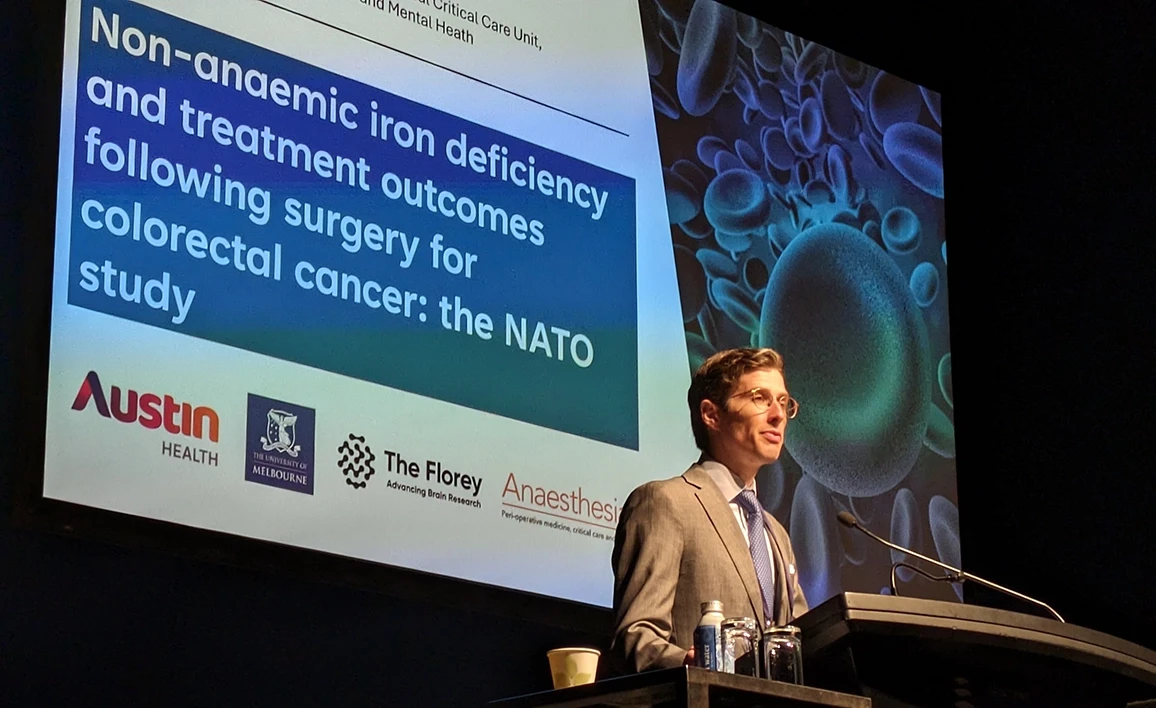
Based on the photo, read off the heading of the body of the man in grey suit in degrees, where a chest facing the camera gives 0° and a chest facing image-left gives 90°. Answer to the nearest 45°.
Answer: approximately 315°
